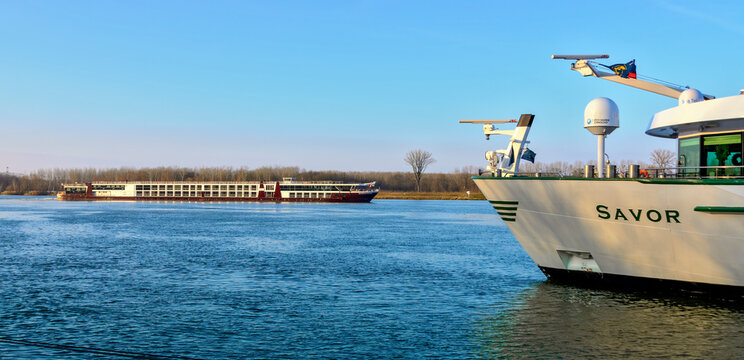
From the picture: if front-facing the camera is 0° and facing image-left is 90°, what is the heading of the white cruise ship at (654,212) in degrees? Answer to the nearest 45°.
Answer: approximately 90°
